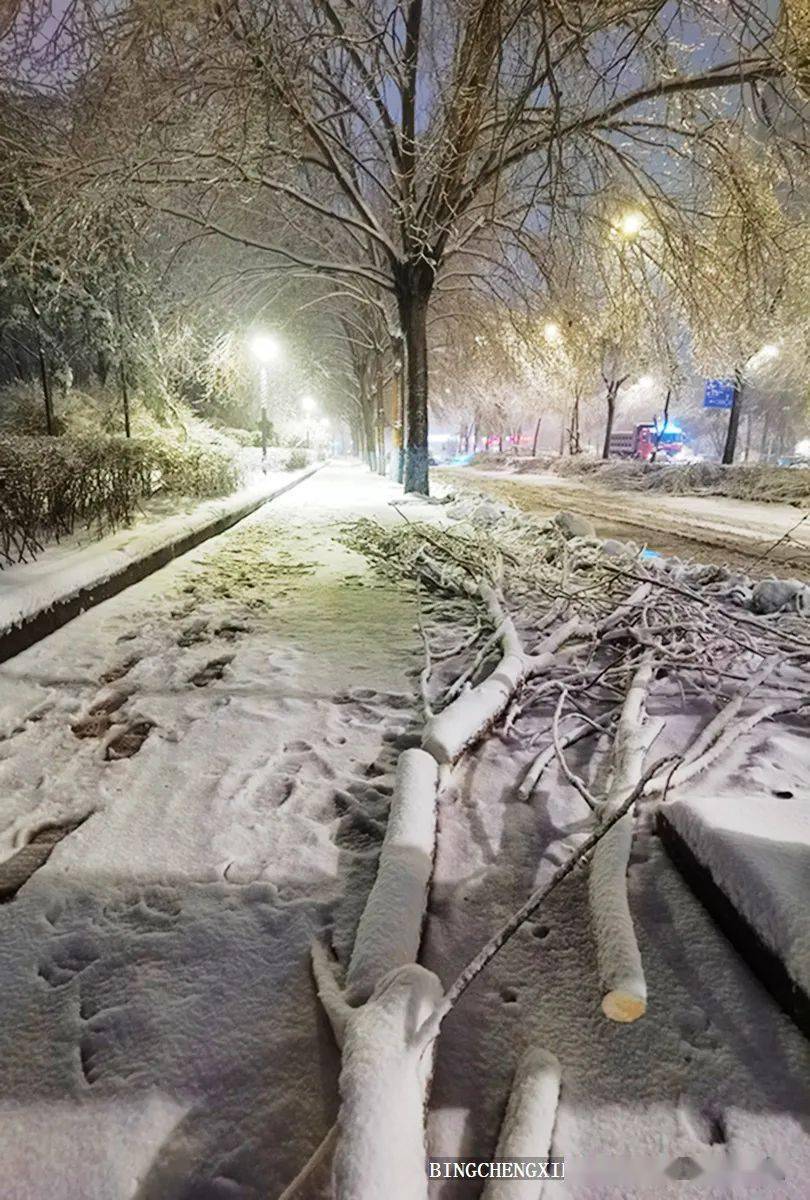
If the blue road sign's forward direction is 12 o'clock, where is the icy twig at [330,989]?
The icy twig is roughly at 12 o'clock from the blue road sign.

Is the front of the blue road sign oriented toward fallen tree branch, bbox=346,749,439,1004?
yes

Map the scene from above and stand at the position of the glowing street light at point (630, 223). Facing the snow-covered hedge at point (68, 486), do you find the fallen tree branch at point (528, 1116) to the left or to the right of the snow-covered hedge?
left

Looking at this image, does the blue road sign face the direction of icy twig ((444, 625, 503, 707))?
yes

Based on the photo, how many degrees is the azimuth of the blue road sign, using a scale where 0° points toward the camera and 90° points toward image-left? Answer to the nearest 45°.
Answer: approximately 0°

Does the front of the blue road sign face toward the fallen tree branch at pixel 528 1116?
yes

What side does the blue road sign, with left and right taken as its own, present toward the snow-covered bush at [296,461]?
right
